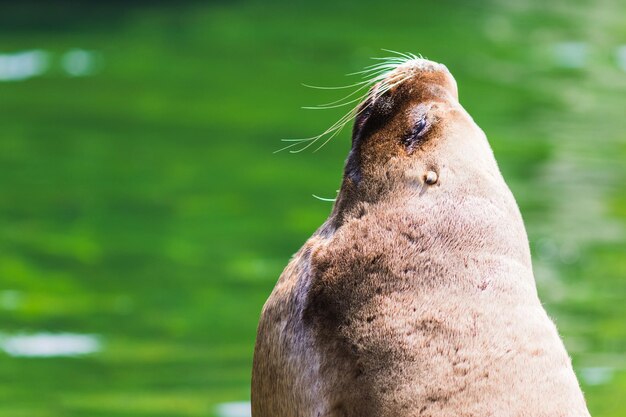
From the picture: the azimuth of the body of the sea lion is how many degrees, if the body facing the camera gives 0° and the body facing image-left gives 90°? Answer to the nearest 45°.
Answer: approximately 90°
